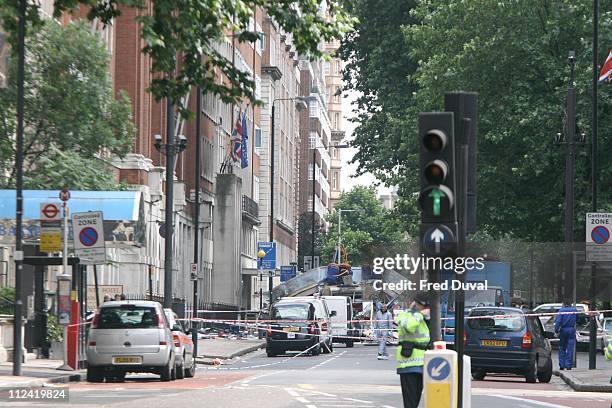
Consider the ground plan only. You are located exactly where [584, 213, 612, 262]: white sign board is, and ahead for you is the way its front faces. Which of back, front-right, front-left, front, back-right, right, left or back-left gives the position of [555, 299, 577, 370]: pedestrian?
right

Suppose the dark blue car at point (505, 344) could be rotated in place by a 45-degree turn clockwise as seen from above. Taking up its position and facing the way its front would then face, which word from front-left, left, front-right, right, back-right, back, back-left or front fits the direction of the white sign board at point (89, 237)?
back

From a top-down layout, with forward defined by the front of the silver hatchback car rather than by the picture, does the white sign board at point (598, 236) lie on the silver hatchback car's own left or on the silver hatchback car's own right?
on the silver hatchback car's own right

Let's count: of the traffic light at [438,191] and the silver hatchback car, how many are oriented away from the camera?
1

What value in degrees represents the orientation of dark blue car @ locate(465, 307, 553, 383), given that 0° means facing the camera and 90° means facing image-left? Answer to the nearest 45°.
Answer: approximately 225°

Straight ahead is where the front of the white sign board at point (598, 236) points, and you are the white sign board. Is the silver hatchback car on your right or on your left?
on your right
